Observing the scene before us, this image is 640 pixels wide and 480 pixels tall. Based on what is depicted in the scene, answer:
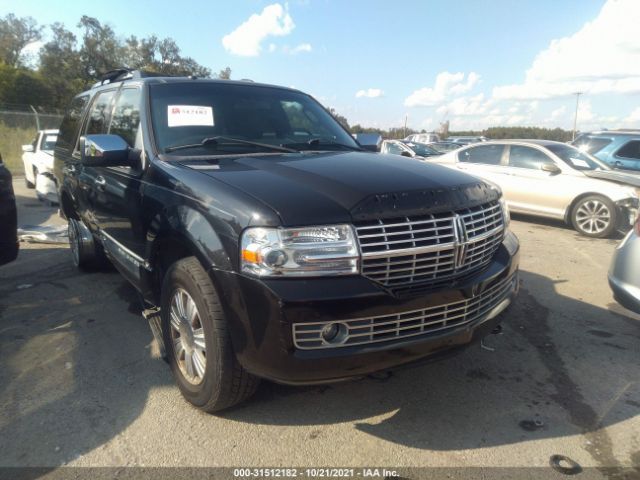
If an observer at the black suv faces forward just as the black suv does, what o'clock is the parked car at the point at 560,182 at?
The parked car is roughly at 9 o'clock from the black suv.

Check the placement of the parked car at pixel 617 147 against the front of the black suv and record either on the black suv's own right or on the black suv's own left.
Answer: on the black suv's own left

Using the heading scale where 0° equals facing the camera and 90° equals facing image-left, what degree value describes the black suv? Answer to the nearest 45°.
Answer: approximately 315°

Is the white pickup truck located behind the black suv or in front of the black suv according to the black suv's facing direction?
behind
